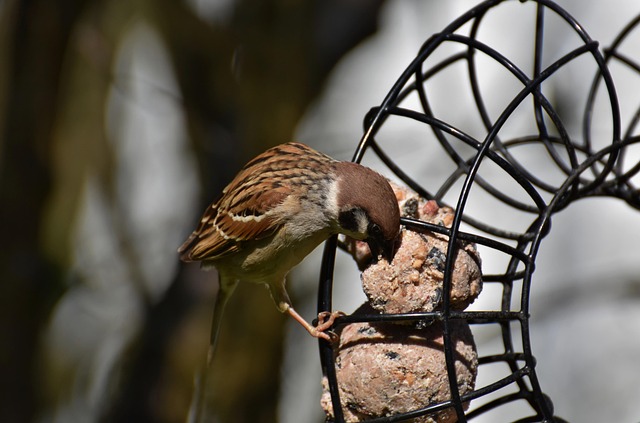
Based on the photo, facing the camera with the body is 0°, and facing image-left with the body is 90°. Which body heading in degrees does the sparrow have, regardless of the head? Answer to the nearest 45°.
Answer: approximately 270°
